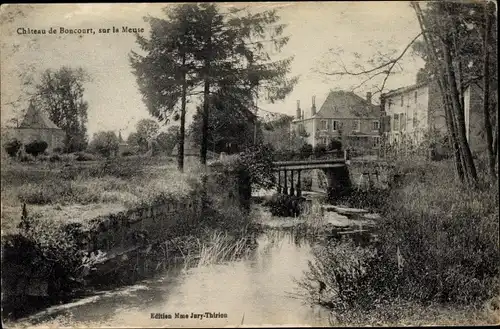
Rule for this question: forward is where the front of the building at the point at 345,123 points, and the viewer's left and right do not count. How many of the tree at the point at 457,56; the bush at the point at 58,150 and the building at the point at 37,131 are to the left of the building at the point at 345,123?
1

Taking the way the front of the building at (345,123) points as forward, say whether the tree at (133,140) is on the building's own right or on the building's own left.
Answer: on the building's own right

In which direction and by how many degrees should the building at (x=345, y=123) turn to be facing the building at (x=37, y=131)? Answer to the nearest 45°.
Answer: approximately 90° to its right

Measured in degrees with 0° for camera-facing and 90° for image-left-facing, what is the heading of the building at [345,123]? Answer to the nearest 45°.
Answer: approximately 0°
